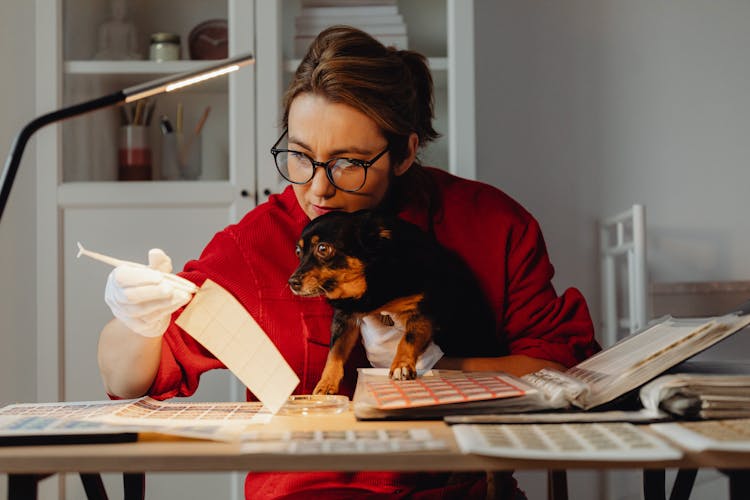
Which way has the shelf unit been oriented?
toward the camera

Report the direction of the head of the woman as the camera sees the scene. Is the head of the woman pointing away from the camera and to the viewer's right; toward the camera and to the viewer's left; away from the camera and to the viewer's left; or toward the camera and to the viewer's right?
toward the camera and to the viewer's left

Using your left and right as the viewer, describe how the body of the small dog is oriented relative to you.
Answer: facing the viewer and to the left of the viewer

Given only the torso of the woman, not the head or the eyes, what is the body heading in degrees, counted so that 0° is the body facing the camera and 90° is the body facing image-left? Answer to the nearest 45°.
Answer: approximately 45°

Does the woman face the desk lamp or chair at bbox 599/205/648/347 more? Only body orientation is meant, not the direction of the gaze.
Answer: the desk lamp

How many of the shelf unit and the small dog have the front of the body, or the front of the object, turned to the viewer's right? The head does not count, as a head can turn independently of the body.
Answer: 0

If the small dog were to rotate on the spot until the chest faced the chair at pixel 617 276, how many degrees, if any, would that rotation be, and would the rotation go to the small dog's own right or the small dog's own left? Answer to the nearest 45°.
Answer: approximately 180°

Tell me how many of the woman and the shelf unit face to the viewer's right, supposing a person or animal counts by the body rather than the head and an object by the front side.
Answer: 0

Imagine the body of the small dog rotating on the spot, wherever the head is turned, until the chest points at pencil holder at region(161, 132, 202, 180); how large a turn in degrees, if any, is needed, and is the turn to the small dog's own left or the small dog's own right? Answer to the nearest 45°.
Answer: approximately 90° to the small dog's own right

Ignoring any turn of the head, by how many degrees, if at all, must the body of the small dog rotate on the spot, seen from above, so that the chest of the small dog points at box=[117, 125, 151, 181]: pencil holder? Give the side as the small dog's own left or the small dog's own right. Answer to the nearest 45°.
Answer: approximately 90° to the small dog's own right
